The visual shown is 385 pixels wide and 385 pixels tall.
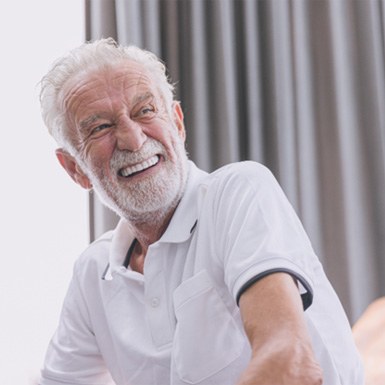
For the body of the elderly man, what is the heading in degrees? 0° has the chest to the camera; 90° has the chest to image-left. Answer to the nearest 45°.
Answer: approximately 45°
